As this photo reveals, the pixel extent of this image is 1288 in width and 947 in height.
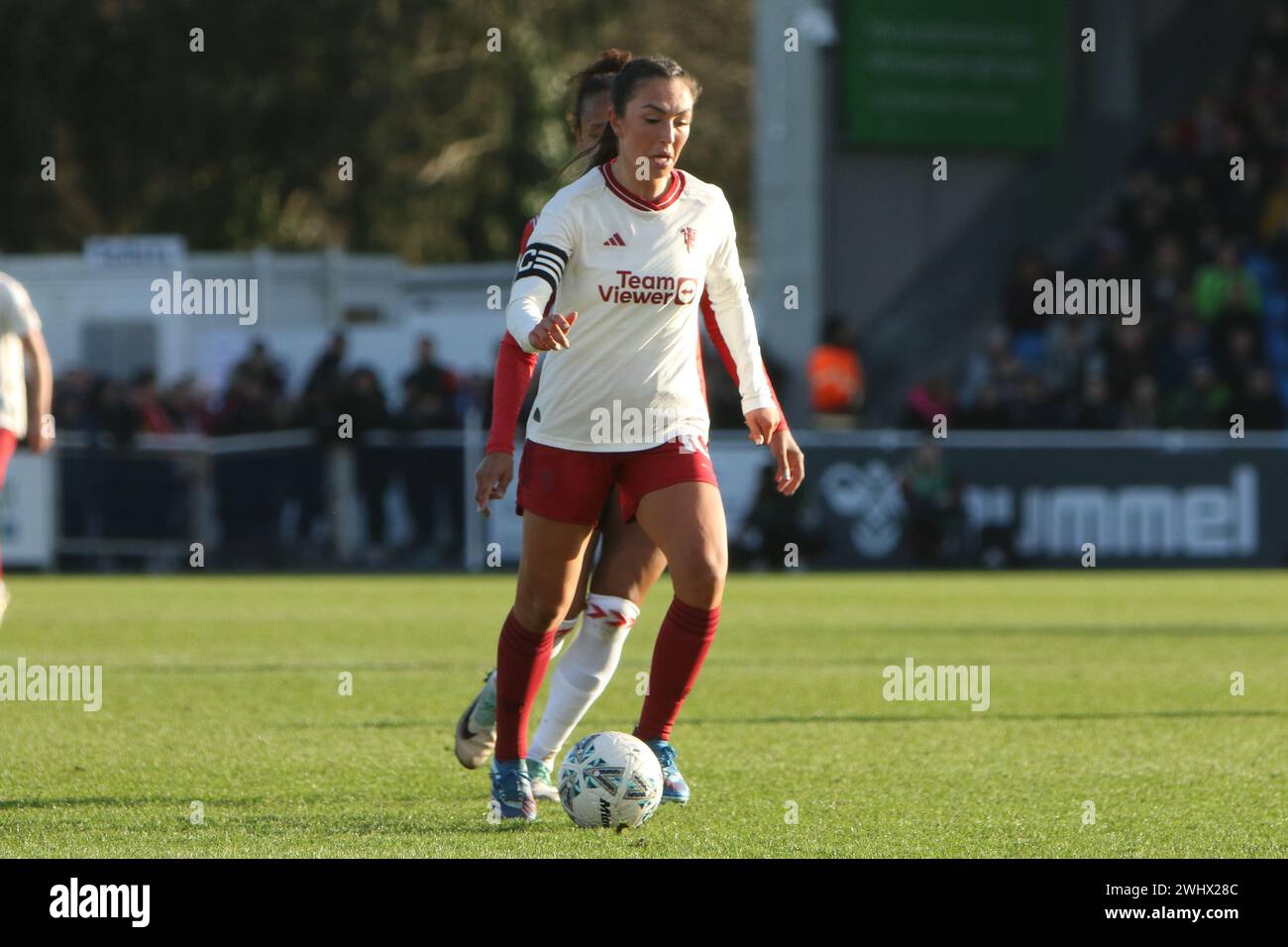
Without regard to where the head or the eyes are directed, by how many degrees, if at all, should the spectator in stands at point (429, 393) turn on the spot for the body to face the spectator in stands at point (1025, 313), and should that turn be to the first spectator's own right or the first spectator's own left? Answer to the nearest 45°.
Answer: approximately 135° to the first spectator's own left

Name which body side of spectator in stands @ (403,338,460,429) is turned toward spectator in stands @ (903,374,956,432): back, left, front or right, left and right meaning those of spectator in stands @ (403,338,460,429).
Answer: left

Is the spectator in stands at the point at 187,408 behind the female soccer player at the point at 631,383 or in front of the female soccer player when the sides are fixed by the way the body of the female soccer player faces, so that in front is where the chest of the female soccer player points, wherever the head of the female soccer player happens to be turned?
behind

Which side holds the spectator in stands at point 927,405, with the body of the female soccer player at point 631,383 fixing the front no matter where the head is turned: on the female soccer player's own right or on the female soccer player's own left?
on the female soccer player's own left

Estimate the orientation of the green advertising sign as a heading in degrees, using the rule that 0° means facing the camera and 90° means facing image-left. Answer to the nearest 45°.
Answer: approximately 0°

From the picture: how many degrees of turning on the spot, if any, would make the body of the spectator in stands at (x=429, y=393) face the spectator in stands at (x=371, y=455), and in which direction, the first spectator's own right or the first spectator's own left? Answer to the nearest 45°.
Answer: approximately 45° to the first spectator's own right

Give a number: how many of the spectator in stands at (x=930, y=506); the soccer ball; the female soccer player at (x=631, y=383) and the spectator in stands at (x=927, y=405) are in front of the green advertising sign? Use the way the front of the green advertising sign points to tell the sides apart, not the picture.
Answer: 4

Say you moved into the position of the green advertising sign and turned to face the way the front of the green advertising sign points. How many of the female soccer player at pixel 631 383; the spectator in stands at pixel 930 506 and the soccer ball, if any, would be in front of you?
3

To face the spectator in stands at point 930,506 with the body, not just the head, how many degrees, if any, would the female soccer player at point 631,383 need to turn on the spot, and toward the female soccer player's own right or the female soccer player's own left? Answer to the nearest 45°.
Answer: approximately 135° to the female soccer player's own left

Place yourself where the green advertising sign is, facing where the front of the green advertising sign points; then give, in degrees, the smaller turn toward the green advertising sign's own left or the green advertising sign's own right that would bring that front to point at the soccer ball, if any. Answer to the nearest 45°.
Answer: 0° — it already faces it

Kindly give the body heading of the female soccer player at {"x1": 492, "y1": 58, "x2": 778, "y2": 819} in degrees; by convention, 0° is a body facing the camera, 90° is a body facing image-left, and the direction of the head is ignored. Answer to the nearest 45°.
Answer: approximately 315°

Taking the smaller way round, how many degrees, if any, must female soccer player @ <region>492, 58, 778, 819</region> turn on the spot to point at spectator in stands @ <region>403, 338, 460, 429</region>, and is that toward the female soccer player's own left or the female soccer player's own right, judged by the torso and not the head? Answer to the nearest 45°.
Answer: approximately 135° to the female soccer player's own left

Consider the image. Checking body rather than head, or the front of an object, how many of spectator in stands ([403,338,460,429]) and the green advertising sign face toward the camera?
2
